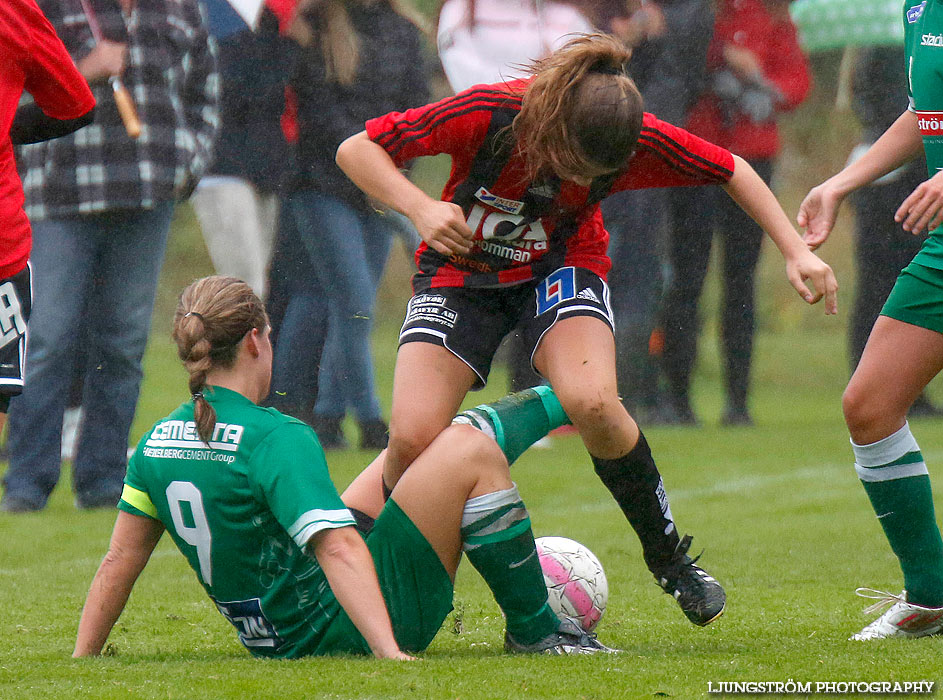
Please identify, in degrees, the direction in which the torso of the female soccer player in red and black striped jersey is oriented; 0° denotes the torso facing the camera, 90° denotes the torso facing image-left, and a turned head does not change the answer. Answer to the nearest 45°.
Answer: approximately 0°

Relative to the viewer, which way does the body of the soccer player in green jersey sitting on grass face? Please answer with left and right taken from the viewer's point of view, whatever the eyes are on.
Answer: facing away from the viewer and to the right of the viewer

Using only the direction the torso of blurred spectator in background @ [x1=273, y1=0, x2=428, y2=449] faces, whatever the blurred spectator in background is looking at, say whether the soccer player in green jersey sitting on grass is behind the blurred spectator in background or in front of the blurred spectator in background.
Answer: in front

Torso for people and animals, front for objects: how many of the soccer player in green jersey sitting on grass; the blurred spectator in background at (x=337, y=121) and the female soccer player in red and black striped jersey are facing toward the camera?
2

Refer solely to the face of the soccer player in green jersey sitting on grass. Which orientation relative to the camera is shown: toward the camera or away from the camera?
away from the camera

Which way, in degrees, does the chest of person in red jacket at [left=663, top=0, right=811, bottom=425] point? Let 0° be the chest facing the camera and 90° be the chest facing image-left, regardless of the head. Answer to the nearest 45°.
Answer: approximately 45°

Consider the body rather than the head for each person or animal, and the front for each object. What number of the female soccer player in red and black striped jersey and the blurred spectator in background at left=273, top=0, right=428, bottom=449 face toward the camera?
2

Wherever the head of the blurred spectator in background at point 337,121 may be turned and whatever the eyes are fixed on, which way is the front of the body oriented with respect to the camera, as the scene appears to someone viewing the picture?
toward the camera

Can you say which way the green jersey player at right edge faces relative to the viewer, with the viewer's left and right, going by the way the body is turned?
facing the viewer and to the left of the viewer

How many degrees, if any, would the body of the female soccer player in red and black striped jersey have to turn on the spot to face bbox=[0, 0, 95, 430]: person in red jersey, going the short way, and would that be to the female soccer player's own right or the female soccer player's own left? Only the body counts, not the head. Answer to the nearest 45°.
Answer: approximately 90° to the female soccer player's own right
